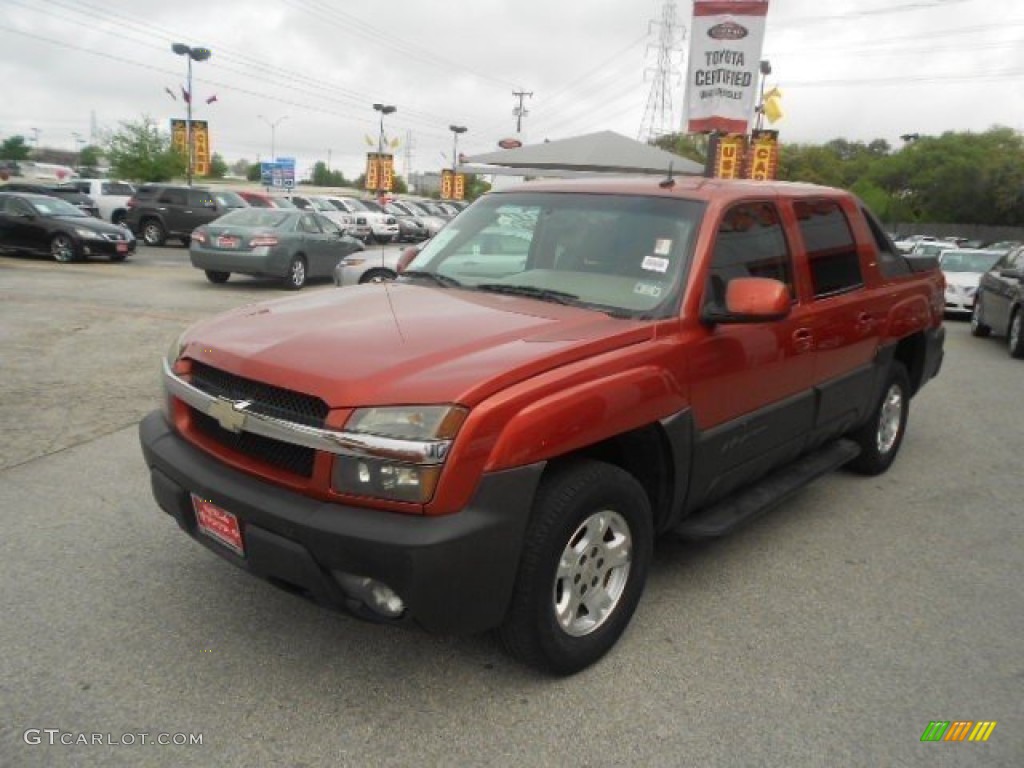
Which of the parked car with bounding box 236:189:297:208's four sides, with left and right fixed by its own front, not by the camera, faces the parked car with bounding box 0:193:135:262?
right

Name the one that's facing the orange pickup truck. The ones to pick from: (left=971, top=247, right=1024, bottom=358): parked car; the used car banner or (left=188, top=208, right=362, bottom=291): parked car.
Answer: the used car banner

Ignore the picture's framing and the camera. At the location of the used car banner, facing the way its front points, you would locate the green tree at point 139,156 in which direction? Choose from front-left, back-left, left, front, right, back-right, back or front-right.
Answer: back-right

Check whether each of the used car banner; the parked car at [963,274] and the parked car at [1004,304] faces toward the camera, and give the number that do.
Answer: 2

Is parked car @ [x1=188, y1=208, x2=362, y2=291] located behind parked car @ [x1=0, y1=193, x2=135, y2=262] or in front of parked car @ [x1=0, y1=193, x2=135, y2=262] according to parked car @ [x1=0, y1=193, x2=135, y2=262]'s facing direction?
in front

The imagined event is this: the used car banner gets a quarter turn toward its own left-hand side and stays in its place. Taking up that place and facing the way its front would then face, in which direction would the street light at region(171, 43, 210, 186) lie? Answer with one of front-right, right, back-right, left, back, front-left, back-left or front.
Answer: back-left

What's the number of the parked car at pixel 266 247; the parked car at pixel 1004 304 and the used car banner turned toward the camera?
1

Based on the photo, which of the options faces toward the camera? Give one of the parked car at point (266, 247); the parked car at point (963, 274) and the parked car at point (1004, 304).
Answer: the parked car at point (963, 274)

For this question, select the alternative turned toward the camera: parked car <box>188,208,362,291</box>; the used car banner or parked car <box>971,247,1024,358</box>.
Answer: the used car banner

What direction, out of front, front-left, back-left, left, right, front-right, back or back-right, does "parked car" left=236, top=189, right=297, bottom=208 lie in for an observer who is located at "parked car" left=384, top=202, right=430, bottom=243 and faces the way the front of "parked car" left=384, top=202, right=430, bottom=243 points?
right

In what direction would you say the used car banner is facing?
toward the camera
